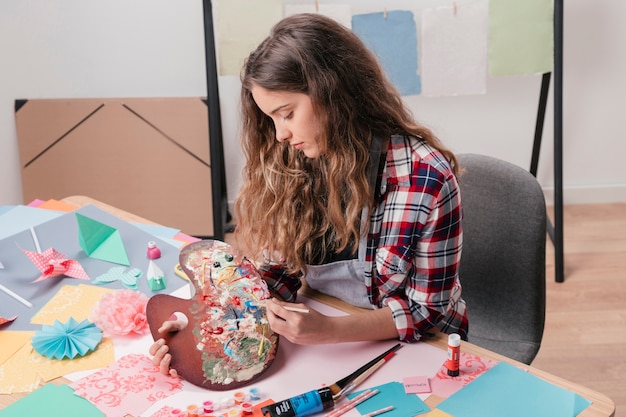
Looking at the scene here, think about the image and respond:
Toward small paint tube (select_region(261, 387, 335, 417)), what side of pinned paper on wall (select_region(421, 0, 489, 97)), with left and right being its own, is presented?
front

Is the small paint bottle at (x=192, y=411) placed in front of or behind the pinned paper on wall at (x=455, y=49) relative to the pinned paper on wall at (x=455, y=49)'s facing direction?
in front

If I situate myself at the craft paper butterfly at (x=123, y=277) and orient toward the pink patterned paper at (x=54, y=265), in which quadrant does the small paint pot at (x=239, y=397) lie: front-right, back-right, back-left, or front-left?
back-left

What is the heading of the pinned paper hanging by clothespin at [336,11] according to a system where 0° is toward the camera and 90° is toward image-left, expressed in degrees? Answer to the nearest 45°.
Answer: approximately 0°

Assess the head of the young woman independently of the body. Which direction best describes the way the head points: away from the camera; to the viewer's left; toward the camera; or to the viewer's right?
to the viewer's left

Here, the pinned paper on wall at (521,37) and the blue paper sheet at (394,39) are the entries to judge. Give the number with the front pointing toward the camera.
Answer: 2

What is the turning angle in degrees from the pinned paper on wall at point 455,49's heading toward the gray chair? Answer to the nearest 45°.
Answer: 0° — it already faces it

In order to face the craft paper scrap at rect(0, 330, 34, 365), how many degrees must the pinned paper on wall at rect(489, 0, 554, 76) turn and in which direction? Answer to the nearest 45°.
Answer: approximately 45° to its right
